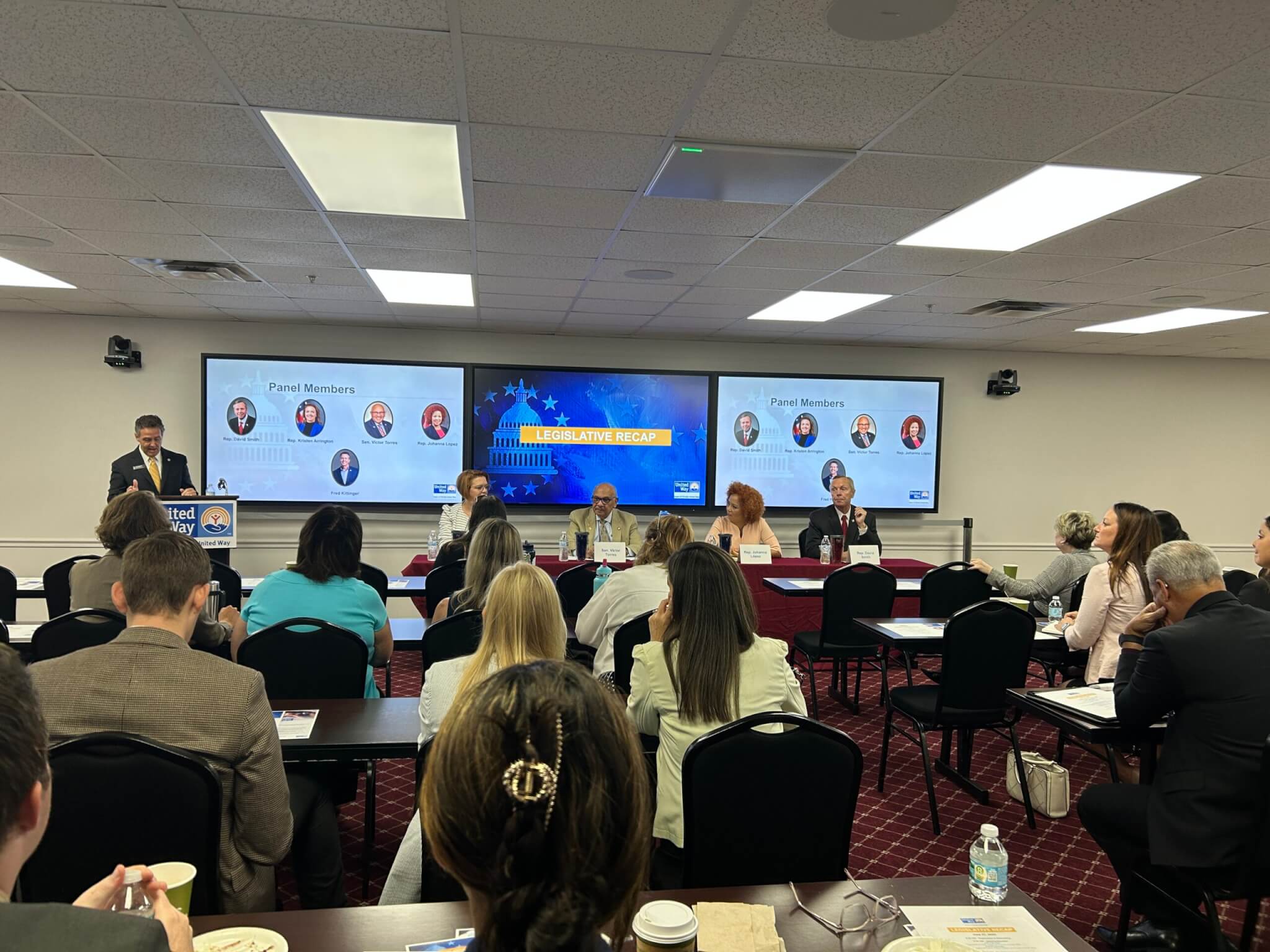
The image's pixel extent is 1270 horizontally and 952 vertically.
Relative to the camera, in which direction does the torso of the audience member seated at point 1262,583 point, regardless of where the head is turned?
to the viewer's left

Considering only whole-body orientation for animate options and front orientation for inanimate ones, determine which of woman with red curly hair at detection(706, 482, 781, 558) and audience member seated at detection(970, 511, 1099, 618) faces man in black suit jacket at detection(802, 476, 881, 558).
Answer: the audience member seated

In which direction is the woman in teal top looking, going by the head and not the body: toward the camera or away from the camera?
away from the camera

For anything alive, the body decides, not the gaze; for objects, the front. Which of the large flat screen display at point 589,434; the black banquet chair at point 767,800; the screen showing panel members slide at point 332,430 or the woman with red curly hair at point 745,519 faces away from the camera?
the black banquet chair

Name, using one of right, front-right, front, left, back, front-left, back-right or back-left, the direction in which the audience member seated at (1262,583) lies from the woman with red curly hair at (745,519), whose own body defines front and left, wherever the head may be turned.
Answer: front-left

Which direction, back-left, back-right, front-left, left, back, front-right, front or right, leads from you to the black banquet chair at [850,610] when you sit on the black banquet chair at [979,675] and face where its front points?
front

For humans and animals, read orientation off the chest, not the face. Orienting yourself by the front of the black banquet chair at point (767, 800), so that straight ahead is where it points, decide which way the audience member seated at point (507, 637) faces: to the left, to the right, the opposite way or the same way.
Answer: the same way

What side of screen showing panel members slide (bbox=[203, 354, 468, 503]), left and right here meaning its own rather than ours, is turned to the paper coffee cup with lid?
front

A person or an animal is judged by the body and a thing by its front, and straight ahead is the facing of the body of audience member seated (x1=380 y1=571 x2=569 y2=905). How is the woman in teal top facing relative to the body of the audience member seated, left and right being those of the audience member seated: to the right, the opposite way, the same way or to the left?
the same way

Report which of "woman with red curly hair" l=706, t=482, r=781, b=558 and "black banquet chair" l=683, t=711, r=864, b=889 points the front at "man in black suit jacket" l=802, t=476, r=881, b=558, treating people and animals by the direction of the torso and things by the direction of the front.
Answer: the black banquet chair

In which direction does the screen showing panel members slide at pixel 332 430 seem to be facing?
toward the camera

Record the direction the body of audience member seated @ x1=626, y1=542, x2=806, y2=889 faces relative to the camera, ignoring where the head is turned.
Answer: away from the camera

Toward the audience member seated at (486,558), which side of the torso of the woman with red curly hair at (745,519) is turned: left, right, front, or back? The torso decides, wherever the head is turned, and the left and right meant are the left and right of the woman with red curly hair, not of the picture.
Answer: front

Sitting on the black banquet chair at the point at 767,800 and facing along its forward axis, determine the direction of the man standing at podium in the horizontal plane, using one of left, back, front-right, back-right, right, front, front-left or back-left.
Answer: front-left

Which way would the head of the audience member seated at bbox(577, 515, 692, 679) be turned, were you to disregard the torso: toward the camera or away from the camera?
away from the camera

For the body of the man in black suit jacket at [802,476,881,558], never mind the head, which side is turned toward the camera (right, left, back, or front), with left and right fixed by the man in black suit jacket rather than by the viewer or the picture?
front

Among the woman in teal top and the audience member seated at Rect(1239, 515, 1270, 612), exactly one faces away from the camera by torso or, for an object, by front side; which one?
the woman in teal top

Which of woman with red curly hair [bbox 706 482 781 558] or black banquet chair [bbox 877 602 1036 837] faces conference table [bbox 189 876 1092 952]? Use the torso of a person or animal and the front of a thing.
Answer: the woman with red curly hair

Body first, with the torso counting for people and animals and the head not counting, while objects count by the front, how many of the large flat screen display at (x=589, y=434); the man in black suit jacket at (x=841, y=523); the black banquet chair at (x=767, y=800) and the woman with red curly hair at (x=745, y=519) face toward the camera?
3

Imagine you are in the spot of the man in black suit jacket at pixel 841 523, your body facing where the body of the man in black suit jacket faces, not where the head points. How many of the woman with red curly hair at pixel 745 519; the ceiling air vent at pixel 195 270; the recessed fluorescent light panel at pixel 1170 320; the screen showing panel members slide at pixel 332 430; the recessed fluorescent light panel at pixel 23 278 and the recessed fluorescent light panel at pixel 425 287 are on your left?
1

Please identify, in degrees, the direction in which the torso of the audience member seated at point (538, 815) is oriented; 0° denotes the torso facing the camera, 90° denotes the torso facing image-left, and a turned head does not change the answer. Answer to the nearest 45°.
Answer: approximately 180°

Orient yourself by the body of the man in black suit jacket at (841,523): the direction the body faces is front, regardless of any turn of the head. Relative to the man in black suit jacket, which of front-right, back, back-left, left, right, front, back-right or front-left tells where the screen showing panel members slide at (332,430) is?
right

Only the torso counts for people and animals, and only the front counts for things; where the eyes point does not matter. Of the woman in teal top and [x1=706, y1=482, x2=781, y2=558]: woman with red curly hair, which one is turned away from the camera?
the woman in teal top

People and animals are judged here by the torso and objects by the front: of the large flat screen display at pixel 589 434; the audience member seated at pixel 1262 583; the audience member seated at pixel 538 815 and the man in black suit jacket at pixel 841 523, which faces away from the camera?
the audience member seated at pixel 538 815
